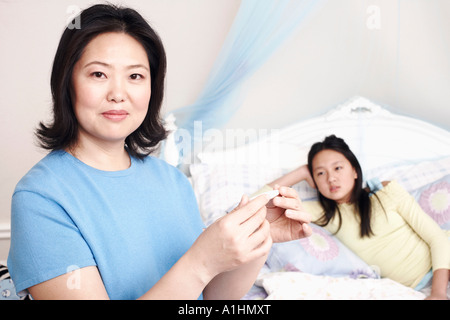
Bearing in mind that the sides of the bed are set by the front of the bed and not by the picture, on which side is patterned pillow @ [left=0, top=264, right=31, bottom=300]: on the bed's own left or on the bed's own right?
on the bed's own right

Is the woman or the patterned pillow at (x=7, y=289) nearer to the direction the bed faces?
the woman

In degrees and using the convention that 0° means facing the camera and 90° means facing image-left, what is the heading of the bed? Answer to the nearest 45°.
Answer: approximately 0°
